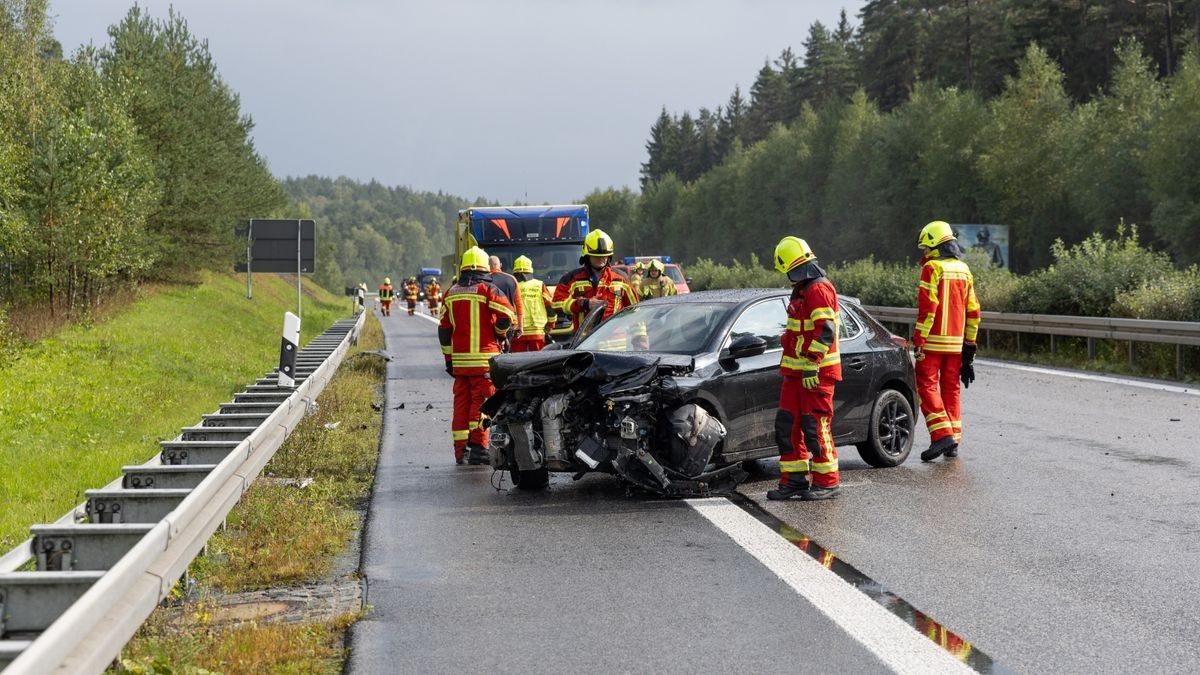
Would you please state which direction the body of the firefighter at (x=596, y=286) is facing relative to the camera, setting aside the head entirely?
toward the camera

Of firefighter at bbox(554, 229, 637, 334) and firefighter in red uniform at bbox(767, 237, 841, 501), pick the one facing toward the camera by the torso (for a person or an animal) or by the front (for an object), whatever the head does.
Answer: the firefighter

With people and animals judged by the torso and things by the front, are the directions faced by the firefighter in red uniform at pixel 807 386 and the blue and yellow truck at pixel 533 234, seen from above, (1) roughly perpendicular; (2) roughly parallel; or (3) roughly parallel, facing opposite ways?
roughly perpendicular

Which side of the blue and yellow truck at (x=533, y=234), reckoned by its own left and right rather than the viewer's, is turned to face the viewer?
front

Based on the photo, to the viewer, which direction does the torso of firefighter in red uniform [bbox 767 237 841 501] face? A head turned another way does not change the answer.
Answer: to the viewer's left

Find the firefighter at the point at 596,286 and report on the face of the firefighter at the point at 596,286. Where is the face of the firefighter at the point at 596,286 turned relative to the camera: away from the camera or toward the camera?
toward the camera

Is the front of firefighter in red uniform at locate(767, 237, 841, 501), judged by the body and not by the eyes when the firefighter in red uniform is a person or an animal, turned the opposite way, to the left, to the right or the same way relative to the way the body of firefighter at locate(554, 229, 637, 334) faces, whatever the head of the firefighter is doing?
to the right

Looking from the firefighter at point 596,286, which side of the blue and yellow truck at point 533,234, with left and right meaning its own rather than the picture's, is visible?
front

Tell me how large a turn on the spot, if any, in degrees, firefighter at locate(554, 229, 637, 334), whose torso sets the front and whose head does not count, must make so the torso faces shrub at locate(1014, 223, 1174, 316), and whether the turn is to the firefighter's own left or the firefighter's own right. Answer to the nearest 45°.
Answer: approximately 135° to the firefighter's own left

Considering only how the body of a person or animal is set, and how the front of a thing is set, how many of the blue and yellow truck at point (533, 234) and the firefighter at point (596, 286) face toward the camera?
2

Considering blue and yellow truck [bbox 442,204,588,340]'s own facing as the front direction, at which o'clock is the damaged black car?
The damaged black car is roughly at 12 o'clock from the blue and yellow truck.

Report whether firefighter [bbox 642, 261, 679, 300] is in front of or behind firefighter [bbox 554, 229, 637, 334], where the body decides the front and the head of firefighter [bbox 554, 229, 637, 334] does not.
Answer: behind

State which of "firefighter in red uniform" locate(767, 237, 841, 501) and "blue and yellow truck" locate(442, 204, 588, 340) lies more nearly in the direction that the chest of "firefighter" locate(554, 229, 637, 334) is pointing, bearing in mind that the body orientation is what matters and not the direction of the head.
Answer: the firefighter in red uniform

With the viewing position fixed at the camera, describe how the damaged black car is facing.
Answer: facing the viewer and to the left of the viewer

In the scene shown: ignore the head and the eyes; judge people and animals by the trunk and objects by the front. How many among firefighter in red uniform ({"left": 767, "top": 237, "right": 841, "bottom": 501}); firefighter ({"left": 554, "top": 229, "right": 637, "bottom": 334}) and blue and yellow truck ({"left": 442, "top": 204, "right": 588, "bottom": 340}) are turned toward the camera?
2

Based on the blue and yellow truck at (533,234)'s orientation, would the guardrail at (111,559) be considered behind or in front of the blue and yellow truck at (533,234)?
in front
